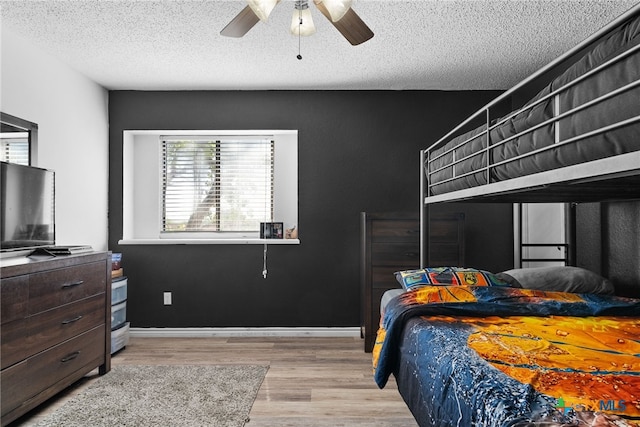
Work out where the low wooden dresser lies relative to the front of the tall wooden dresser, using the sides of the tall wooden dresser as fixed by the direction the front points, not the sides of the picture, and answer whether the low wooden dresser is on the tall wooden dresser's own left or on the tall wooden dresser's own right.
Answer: on the tall wooden dresser's own right

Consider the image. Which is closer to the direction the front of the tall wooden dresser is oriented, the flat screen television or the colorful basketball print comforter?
the colorful basketball print comforter

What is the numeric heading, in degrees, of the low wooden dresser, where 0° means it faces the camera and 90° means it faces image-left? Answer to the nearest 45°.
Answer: approximately 315°

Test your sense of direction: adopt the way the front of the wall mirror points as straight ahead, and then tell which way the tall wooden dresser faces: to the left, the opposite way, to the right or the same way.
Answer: to the right

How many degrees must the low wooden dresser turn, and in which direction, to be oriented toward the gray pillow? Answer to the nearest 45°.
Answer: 0° — it already faces it

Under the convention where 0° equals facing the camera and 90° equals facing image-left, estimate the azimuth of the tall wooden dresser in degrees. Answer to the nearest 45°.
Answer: approximately 0°

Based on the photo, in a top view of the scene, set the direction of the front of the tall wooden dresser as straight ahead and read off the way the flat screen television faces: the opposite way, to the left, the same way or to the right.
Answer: to the left

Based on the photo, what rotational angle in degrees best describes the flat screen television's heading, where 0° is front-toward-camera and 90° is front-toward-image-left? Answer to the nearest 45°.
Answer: approximately 315°
